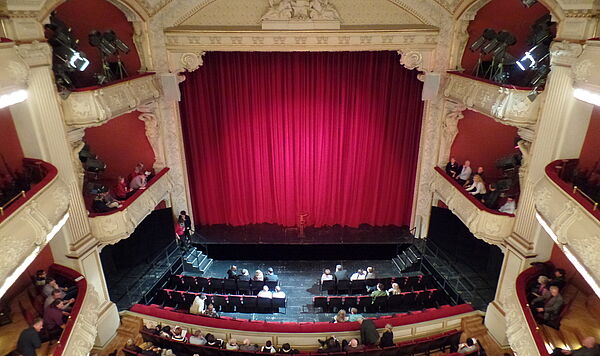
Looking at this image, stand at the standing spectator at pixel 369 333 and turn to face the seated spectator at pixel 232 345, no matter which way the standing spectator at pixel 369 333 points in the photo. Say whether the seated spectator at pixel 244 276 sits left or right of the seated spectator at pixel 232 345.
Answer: right

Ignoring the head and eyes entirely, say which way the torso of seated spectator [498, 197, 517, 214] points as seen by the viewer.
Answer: to the viewer's left

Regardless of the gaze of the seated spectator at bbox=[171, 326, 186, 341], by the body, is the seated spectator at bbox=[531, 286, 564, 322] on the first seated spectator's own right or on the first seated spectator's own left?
on the first seated spectator's own right

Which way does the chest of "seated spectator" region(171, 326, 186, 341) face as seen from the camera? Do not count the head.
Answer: away from the camera

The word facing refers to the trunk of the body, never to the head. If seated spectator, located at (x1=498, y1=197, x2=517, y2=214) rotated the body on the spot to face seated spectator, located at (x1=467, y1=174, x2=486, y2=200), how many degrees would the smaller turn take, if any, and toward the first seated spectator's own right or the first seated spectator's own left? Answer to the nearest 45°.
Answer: approximately 45° to the first seated spectator's own right

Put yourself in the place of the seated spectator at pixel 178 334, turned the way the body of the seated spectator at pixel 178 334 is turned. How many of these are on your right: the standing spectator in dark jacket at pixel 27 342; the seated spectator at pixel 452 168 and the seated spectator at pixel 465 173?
2

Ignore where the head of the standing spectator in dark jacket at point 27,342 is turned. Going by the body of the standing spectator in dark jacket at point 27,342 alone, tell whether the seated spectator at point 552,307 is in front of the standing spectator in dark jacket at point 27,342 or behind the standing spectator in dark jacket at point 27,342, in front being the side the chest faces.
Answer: in front

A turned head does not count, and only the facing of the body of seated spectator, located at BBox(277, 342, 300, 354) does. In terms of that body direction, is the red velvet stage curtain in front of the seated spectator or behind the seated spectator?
in front

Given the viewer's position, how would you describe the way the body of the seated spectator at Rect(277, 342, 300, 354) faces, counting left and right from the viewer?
facing away from the viewer

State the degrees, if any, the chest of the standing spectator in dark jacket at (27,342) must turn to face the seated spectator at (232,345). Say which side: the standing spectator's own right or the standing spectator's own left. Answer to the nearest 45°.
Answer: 0° — they already face them

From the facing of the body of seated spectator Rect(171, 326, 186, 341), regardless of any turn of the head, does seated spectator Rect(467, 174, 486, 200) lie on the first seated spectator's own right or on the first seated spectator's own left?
on the first seated spectator's own right

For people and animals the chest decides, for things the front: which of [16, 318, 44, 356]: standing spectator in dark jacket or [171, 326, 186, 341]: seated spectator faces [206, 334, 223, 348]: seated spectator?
[16, 318, 44, 356]: standing spectator in dark jacket

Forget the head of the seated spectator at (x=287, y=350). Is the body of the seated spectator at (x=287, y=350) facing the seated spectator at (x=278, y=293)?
yes

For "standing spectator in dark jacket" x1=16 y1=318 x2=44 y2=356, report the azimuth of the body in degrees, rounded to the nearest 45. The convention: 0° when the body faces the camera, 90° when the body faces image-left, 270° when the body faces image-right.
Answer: approximately 270°

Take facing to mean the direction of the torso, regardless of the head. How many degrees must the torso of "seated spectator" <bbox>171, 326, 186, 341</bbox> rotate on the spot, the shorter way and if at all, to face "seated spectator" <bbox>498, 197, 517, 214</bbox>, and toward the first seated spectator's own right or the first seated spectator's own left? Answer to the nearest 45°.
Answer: approximately 90° to the first seated spectator's own right
